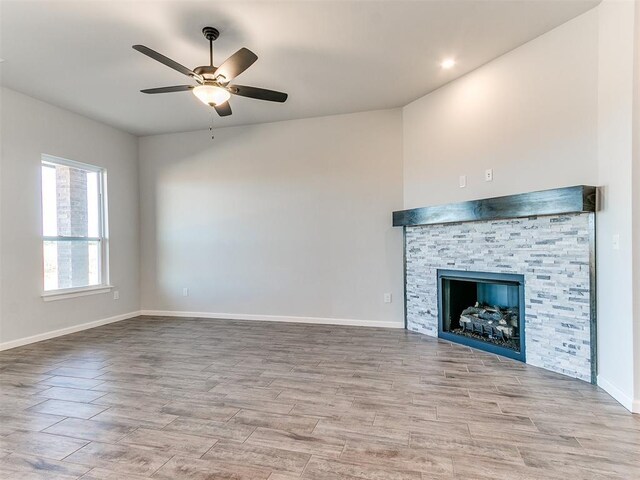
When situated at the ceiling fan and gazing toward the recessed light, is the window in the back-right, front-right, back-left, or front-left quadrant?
back-left

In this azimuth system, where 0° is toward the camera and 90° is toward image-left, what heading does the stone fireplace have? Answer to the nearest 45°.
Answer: approximately 45°

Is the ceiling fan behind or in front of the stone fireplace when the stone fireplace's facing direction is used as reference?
in front

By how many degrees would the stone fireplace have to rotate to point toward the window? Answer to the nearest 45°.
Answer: approximately 45° to its right

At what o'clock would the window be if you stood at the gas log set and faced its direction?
The window is roughly at 1 o'clock from the gas log set.
